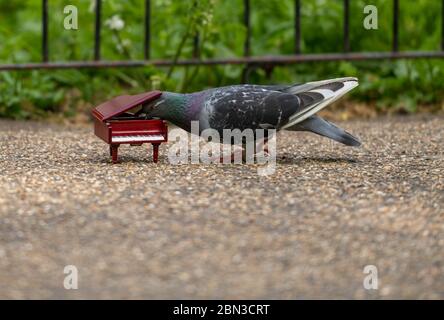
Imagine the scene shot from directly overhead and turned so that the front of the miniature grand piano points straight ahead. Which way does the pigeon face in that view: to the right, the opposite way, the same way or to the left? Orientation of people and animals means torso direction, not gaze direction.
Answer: to the right

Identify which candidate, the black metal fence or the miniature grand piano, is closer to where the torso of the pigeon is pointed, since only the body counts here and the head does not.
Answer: the miniature grand piano

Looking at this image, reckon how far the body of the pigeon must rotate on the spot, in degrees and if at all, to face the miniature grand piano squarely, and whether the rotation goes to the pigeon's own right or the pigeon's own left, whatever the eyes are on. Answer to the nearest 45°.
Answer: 0° — it already faces it

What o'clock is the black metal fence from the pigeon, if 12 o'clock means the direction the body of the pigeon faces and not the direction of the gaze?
The black metal fence is roughly at 3 o'clock from the pigeon.

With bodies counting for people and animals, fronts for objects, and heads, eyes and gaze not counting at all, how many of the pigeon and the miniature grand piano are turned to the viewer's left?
1

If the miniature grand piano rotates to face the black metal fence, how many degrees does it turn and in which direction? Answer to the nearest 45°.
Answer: approximately 180°

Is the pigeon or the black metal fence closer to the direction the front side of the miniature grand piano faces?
the pigeon

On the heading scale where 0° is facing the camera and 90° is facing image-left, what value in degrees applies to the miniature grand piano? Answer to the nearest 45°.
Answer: approximately 0°

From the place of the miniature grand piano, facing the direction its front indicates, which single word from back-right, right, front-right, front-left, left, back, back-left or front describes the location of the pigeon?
left

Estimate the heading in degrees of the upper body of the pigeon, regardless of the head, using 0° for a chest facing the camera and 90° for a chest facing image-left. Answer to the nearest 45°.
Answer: approximately 90°
